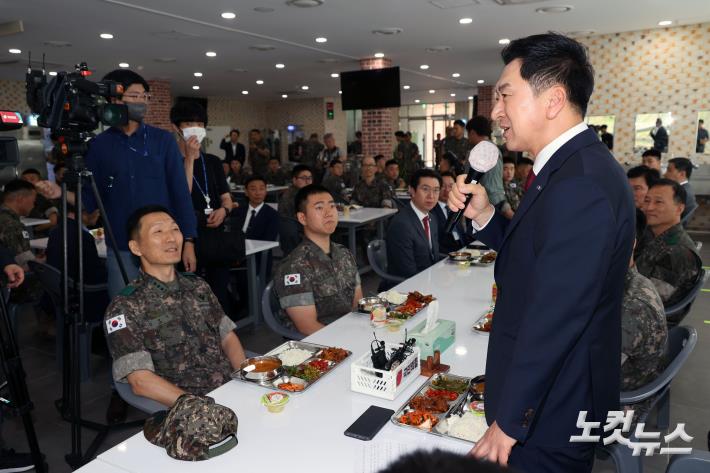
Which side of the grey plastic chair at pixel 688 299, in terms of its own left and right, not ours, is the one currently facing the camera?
left

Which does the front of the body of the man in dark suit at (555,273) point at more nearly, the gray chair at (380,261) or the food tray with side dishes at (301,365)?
the food tray with side dishes

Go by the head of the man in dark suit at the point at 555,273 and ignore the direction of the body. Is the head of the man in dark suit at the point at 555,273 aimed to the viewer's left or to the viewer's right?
to the viewer's left

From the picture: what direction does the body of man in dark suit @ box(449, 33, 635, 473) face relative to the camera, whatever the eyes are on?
to the viewer's left

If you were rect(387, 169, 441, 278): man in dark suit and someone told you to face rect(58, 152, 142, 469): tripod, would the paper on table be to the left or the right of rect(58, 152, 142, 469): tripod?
left
